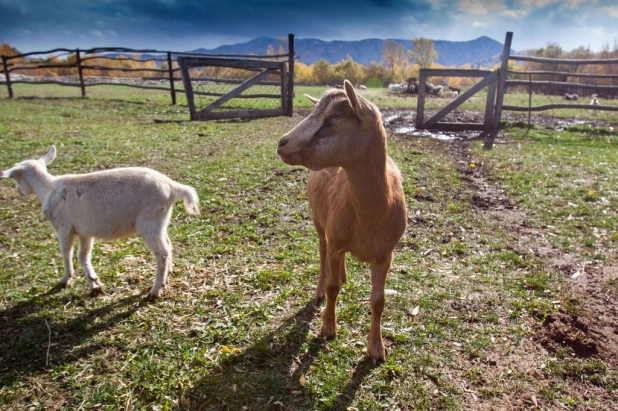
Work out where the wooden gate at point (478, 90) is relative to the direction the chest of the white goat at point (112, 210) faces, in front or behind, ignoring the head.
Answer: behind

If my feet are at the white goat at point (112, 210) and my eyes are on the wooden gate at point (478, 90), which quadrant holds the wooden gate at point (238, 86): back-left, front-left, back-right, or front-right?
front-left

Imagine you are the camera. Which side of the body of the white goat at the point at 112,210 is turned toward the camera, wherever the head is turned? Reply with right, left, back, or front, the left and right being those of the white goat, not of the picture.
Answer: left

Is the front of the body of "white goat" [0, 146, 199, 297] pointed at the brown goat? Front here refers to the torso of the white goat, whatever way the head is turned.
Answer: no

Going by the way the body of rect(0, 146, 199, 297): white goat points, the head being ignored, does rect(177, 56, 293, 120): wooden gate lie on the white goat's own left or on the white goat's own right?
on the white goat's own right

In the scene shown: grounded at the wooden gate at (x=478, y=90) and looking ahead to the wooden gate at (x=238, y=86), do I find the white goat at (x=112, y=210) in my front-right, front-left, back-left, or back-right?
front-left
